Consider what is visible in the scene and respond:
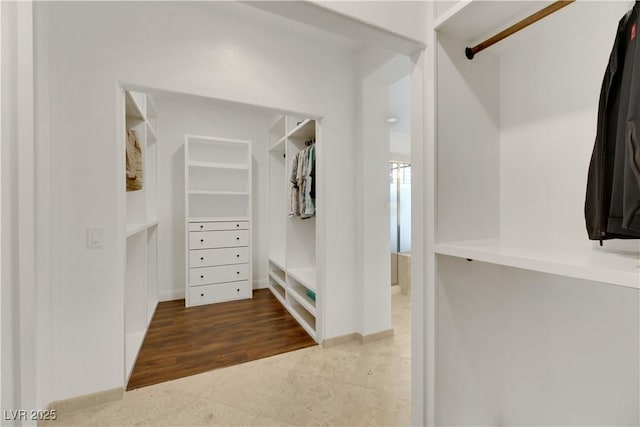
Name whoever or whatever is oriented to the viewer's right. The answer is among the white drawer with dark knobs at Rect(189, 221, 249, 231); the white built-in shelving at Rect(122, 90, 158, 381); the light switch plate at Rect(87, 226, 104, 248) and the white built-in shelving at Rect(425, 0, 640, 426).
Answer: the white built-in shelving at Rect(122, 90, 158, 381)

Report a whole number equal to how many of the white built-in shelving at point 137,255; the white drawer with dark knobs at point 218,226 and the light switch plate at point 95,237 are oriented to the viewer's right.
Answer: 1

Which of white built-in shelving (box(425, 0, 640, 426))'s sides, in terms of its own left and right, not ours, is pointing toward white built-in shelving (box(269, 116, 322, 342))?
right

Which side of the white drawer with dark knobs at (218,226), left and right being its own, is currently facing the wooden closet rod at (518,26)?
front

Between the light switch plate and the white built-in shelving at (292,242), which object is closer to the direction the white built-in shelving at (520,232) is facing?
the light switch plate

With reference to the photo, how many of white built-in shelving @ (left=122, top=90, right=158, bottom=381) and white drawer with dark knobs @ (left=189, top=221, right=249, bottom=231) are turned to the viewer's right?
1

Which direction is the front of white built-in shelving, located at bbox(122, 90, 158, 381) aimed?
to the viewer's right

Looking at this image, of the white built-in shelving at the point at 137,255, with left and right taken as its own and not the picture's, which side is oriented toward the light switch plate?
right

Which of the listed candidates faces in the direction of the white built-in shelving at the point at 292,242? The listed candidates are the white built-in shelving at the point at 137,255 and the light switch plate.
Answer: the white built-in shelving at the point at 137,255
